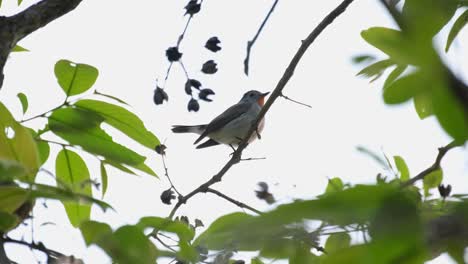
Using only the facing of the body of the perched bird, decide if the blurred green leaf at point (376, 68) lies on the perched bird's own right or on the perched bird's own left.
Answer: on the perched bird's own right

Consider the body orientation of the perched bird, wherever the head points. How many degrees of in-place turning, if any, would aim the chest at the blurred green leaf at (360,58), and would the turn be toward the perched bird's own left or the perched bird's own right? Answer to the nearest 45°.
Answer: approximately 90° to the perched bird's own right

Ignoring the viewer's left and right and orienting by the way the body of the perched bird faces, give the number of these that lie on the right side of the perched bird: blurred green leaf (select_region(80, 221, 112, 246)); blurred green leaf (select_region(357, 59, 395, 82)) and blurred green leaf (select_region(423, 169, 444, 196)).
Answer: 3

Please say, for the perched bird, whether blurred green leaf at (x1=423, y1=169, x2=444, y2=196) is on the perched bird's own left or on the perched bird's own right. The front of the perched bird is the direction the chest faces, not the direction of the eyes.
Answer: on the perched bird's own right

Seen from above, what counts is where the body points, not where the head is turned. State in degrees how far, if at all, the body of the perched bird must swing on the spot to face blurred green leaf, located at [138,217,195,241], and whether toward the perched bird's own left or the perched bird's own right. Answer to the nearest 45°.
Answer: approximately 90° to the perched bird's own right

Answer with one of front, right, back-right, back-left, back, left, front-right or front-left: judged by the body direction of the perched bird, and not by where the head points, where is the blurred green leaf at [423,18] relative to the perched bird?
right

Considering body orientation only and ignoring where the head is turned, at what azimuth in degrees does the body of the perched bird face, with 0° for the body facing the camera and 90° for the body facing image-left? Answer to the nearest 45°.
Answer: approximately 270°

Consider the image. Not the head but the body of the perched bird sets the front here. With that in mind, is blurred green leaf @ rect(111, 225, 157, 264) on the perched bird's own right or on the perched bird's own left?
on the perched bird's own right
